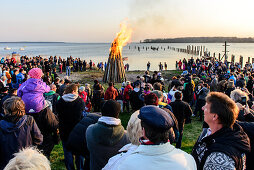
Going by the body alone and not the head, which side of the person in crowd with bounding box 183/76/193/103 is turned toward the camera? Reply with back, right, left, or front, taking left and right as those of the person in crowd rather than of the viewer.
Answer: back

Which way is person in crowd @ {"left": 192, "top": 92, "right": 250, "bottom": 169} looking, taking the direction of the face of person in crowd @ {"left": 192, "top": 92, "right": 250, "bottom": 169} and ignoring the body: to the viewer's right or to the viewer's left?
to the viewer's left

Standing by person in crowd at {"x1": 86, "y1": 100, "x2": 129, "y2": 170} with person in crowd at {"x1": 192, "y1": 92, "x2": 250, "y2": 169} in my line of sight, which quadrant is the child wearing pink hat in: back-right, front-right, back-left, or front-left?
back-left

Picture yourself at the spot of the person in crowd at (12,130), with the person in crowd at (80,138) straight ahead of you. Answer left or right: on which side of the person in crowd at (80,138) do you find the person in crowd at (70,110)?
left

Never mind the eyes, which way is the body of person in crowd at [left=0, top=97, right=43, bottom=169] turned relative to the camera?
away from the camera

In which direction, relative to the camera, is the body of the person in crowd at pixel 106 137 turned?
away from the camera
